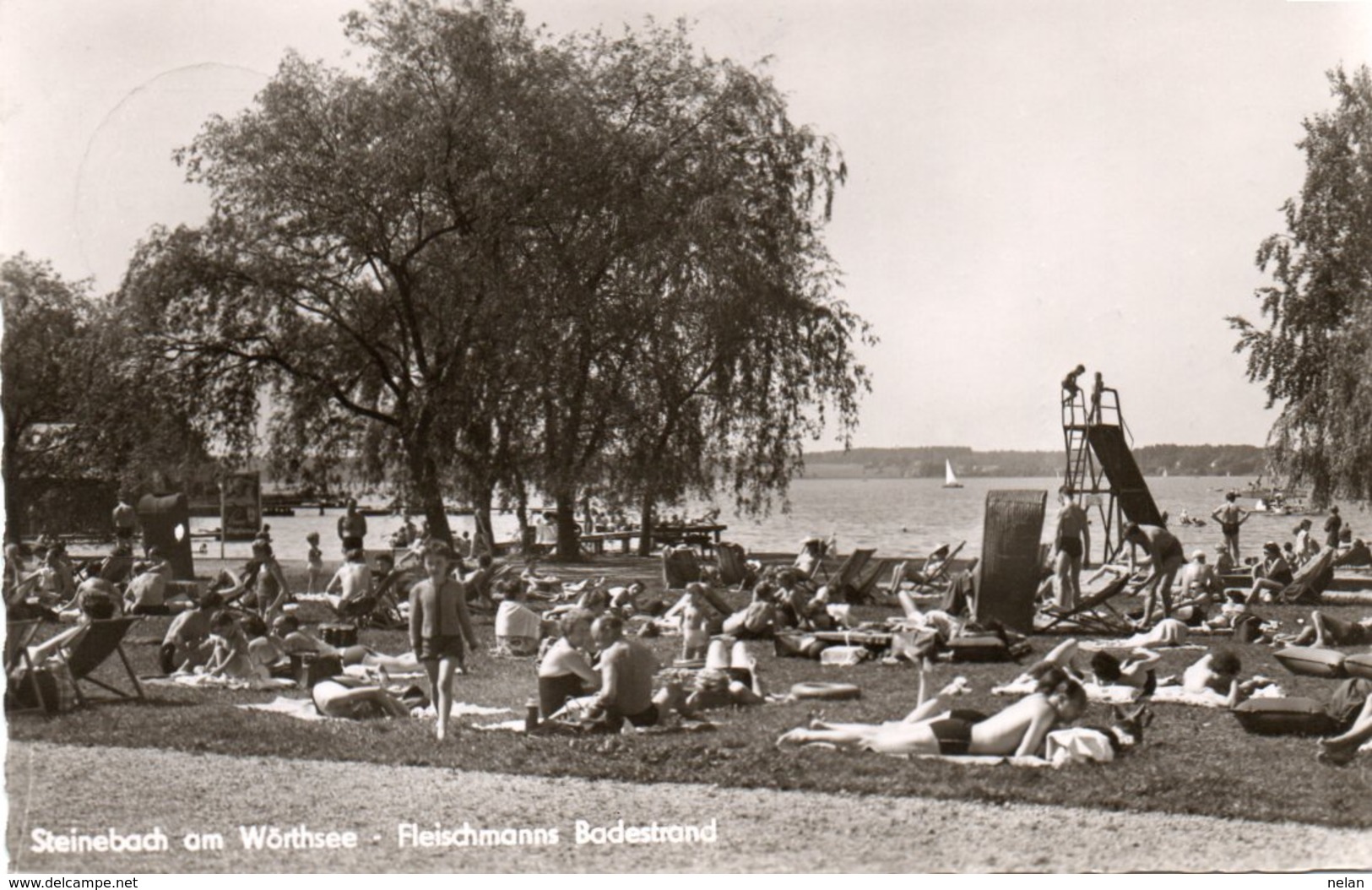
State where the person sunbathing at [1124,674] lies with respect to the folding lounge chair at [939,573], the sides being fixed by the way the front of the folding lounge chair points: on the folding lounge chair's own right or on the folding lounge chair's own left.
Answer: on the folding lounge chair's own left

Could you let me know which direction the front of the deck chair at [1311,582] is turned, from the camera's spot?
facing to the left of the viewer

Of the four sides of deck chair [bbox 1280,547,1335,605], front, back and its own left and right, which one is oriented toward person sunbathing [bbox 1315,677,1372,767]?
left

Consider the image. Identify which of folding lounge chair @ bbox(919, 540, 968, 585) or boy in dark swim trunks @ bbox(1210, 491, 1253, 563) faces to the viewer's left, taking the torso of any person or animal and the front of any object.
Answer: the folding lounge chair

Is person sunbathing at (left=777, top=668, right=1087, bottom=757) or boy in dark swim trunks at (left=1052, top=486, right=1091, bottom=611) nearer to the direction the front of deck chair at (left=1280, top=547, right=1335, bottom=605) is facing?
the boy in dark swim trunks

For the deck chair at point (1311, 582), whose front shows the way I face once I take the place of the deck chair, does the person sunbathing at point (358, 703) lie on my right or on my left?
on my left

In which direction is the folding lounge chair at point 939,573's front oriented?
to the viewer's left
